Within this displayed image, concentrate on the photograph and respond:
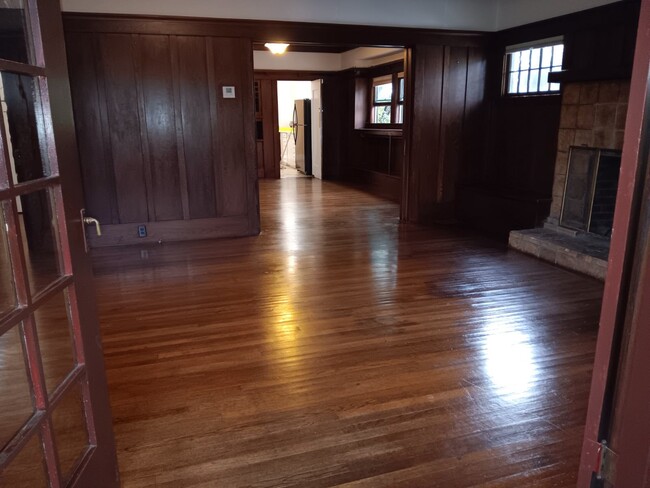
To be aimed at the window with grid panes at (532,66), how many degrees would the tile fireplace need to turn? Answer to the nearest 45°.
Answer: approximately 90° to its right

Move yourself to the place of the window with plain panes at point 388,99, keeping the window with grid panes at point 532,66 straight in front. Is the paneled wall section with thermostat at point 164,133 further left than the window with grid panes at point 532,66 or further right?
right

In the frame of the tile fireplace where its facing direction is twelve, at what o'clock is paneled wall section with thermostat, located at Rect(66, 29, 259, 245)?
The paneled wall section with thermostat is roughly at 1 o'clock from the tile fireplace.

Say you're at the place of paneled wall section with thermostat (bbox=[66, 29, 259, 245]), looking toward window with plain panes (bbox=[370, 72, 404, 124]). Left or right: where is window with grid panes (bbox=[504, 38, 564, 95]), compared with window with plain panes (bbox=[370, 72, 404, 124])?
right

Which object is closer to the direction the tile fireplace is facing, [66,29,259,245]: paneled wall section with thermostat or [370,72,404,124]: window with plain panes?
the paneled wall section with thermostat

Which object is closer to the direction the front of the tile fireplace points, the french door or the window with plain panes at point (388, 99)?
the french door

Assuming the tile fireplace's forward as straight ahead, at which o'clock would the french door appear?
The french door is roughly at 11 o'clock from the tile fireplace.

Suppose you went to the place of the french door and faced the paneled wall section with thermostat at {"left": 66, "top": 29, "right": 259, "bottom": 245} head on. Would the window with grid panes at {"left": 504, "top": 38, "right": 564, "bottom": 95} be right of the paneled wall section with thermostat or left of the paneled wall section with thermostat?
right

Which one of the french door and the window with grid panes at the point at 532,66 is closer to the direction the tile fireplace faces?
the french door

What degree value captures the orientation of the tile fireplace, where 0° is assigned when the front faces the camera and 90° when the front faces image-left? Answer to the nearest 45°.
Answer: approximately 45°

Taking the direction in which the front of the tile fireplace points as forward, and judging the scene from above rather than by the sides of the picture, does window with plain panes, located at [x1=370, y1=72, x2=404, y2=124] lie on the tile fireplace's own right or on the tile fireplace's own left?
on the tile fireplace's own right
